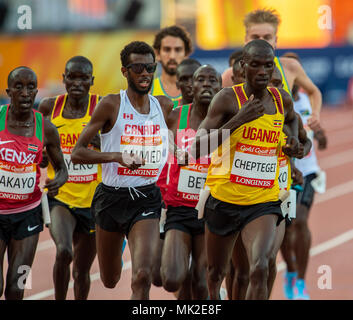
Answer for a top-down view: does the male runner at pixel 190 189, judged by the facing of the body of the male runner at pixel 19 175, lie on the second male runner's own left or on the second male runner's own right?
on the second male runner's own left

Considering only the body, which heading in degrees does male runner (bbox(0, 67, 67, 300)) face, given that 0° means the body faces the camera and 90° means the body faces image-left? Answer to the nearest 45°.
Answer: approximately 0°

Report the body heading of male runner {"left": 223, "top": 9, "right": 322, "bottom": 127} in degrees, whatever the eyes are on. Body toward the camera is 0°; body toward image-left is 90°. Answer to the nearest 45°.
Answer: approximately 0°

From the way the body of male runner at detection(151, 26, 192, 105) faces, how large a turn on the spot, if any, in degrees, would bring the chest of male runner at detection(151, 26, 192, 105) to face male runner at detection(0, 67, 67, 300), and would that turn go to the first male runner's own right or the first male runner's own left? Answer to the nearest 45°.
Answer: approximately 45° to the first male runner's own right

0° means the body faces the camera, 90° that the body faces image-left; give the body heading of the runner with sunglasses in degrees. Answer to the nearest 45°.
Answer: approximately 315°
